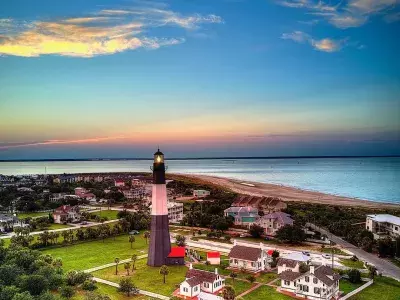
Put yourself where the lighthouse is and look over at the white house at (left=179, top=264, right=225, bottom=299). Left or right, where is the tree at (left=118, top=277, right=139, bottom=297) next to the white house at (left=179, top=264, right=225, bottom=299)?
right

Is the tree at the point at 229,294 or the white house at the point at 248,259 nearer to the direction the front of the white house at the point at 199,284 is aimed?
the tree

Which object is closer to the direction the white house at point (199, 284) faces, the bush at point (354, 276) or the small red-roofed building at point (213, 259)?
the bush

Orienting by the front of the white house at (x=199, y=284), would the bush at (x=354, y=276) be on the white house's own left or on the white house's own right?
on the white house's own left

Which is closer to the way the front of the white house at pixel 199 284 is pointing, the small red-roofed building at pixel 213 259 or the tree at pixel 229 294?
the tree

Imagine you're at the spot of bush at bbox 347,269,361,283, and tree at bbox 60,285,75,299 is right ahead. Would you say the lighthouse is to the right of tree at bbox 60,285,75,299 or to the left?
right

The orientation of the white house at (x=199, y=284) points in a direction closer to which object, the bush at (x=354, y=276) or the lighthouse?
the bush

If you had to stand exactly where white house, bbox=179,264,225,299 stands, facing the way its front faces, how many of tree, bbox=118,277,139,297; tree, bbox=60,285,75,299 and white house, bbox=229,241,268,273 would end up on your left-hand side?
1

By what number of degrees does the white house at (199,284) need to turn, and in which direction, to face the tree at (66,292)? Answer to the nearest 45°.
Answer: approximately 135° to its right

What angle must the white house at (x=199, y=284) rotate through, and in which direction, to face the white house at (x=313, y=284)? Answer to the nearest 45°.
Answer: approximately 45° to its left

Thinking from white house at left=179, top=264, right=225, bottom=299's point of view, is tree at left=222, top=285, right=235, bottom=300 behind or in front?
in front

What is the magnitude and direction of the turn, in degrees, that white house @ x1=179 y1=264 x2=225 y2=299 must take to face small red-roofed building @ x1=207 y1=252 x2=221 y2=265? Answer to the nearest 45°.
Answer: approximately 135° to its left
